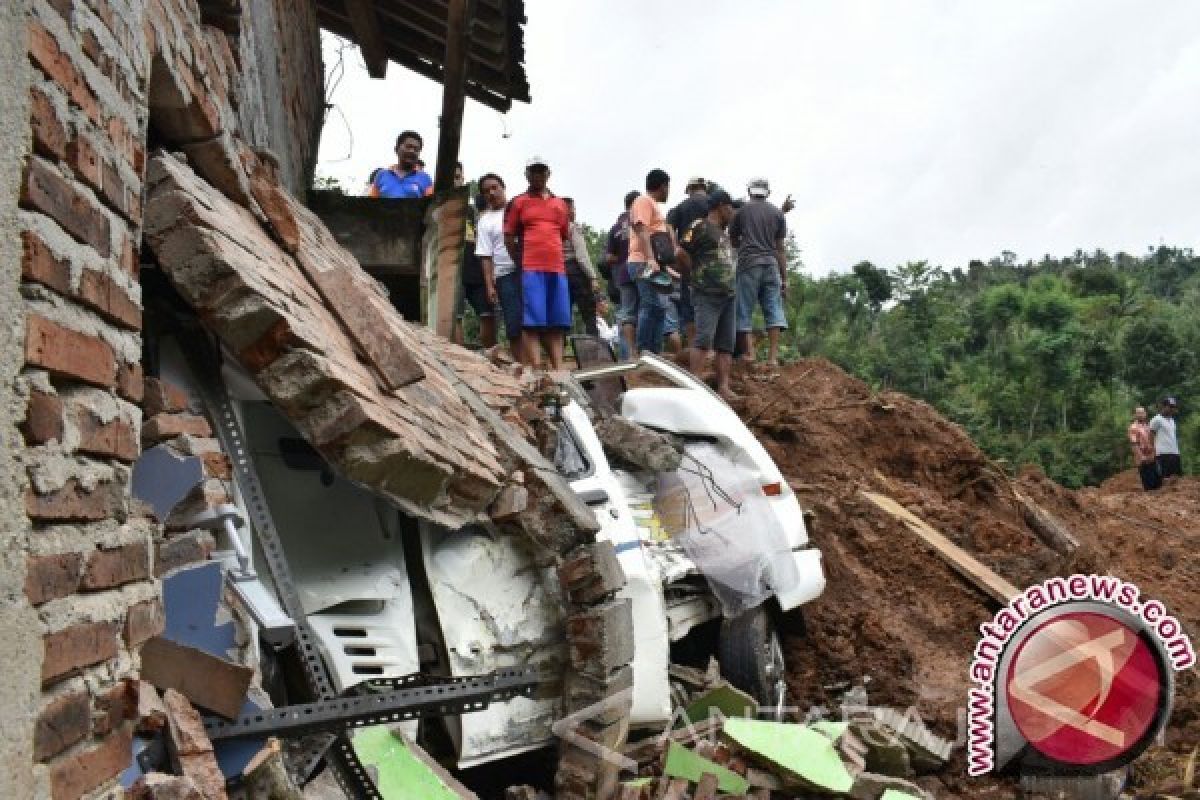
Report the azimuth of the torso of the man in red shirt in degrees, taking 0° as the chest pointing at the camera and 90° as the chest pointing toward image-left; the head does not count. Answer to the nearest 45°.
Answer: approximately 0°

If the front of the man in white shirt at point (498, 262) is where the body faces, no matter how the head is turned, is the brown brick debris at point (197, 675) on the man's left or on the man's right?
on the man's right

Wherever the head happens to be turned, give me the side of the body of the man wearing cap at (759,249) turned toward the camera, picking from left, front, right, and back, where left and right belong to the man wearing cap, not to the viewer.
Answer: back

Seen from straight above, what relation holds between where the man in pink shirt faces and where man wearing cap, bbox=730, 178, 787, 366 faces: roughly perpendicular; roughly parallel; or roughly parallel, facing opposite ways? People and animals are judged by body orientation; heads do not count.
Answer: roughly perpendicular

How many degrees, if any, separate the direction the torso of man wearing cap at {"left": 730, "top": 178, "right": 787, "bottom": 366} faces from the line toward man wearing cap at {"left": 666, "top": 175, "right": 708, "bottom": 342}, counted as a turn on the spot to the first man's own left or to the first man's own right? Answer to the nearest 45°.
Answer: approximately 90° to the first man's own left
